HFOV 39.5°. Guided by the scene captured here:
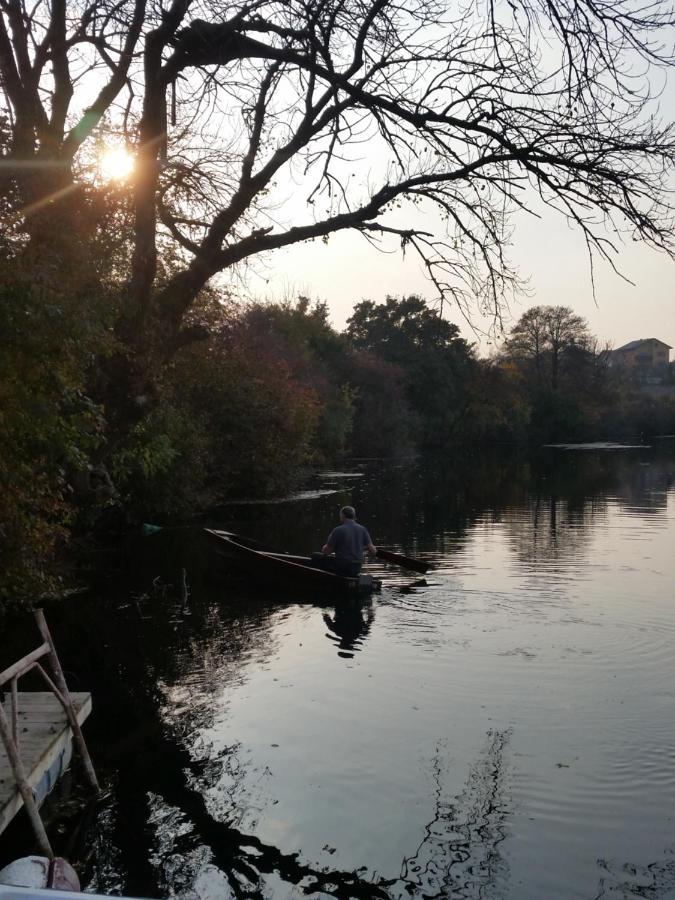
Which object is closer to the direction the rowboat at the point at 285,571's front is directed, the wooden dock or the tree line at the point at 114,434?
the tree line

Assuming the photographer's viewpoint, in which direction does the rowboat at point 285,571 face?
facing away from the viewer and to the left of the viewer

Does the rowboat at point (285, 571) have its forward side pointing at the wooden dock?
no

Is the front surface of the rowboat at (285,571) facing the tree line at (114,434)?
yes
